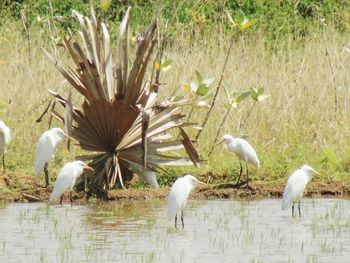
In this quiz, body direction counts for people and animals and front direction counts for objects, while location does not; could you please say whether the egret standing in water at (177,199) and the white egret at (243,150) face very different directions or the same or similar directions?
very different directions

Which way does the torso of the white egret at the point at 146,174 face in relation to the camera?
to the viewer's left

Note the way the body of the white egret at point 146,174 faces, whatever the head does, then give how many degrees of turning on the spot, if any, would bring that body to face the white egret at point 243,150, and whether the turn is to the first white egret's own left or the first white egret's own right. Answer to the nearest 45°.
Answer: approximately 180°

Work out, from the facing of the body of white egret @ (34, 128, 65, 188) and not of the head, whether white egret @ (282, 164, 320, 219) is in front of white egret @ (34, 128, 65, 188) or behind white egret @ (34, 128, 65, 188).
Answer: in front

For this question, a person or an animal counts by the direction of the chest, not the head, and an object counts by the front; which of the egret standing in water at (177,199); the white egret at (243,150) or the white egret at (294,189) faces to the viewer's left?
the white egret at (243,150)

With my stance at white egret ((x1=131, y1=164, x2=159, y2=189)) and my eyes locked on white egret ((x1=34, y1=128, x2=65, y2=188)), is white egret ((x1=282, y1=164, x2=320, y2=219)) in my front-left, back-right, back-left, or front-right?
back-left

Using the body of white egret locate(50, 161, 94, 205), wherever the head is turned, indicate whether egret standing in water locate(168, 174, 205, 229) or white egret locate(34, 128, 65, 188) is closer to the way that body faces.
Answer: the egret standing in water

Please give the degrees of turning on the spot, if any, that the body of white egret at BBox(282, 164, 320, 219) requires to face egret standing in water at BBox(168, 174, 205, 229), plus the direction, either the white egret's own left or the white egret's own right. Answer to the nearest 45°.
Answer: approximately 135° to the white egret's own right

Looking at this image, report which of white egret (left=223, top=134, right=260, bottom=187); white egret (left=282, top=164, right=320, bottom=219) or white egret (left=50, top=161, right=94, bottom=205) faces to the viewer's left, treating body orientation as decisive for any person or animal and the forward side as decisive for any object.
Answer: white egret (left=223, top=134, right=260, bottom=187)

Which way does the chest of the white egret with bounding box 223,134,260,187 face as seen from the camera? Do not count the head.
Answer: to the viewer's left

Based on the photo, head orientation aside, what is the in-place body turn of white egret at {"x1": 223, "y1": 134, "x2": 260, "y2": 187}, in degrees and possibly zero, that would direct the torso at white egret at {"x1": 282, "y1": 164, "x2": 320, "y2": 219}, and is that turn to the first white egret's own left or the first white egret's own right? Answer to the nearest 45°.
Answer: approximately 135° to the first white egret's own left

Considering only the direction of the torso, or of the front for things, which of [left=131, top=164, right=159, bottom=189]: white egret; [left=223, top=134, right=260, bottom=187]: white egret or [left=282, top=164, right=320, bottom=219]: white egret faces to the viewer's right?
[left=282, top=164, right=320, bottom=219]: white egret

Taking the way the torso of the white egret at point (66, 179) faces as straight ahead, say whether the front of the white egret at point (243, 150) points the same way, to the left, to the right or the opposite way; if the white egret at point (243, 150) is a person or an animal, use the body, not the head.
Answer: the opposite way

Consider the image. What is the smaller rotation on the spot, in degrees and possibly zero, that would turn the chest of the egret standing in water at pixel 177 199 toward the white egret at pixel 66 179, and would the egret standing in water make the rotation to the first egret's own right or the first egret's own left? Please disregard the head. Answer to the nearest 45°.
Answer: approximately 135° to the first egret's own left
